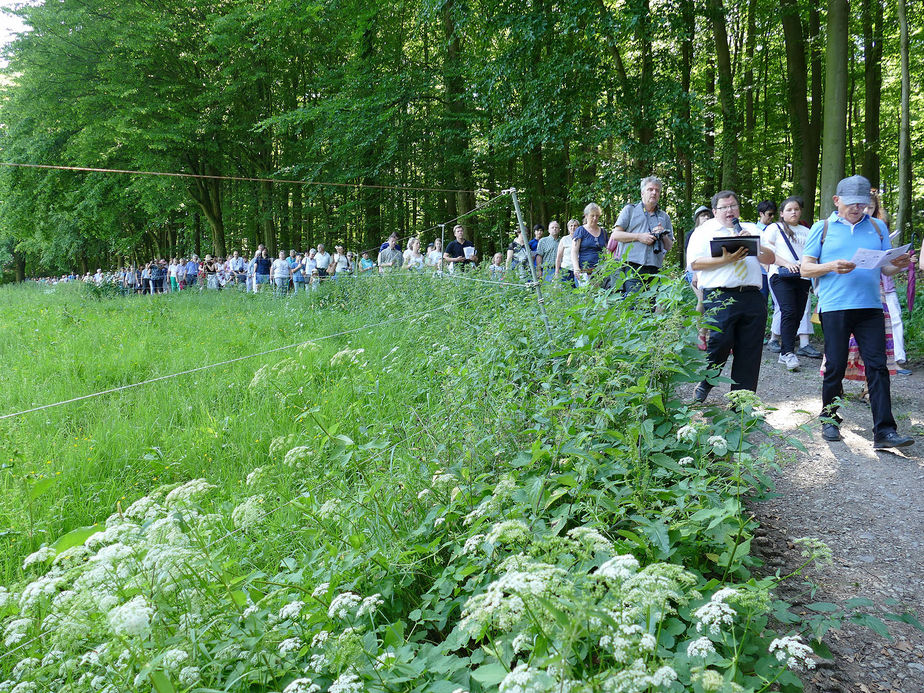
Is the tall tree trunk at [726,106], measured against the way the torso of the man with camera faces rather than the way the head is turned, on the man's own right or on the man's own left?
on the man's own left

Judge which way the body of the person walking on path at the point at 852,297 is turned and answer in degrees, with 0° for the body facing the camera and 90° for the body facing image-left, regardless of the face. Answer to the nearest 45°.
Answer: approximately 315°

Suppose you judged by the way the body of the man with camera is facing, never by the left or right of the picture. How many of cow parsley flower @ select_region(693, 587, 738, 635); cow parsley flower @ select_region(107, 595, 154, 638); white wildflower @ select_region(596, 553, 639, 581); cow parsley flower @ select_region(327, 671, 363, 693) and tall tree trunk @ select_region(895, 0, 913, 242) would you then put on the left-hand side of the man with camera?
1

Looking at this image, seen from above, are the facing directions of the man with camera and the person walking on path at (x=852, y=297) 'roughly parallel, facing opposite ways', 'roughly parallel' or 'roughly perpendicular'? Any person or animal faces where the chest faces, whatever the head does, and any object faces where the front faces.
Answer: roughly parallel

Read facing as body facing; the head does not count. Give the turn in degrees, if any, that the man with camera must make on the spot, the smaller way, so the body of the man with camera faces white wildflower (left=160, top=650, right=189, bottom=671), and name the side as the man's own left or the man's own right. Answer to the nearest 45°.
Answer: approximately 45° to the man's own right

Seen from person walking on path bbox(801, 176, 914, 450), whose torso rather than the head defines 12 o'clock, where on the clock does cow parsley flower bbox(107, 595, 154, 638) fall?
The cow parsley flower is roughly at 2 o'clock from the person walking on path.

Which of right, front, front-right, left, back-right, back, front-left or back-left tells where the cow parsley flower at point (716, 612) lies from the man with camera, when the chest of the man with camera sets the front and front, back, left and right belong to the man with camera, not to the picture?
front-right

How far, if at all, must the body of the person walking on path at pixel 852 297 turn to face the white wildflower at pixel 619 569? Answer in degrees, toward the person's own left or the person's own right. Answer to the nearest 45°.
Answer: approximately 45° to the person's own right

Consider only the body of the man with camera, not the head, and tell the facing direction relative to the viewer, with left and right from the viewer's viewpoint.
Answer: facing the viewer and to the right of the viewer

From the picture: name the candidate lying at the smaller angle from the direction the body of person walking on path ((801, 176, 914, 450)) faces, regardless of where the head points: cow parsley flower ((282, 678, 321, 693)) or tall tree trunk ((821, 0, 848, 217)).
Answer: the cow parsley flower

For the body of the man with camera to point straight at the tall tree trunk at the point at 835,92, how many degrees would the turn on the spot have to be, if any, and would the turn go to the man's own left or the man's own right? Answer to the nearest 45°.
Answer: approximately 90° to the man's own left

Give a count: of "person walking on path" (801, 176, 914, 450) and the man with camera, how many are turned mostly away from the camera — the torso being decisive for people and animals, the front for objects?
0
